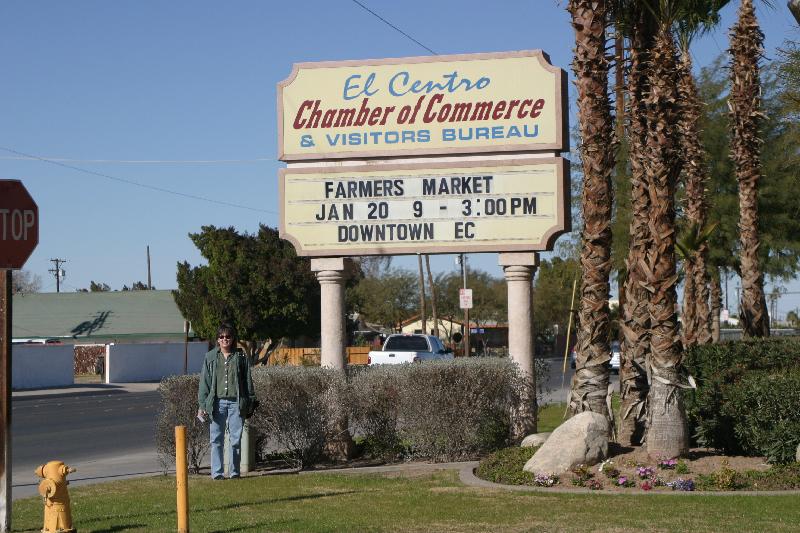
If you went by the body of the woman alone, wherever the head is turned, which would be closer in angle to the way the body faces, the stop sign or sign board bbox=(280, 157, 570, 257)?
the stop sign

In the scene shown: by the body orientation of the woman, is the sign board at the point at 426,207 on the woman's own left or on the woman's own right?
on the woman's own left

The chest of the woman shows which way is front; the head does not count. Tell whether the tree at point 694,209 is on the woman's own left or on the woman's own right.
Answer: on the woman's own left

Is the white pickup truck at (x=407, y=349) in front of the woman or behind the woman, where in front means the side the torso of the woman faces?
behind

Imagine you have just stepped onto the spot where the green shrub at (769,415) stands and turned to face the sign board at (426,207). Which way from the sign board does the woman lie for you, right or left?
left

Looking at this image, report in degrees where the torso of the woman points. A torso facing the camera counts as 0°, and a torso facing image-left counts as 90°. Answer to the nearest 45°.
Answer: approximately 0°

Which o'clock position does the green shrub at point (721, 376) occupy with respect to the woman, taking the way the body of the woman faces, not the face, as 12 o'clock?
The green shrub is roughly at 9 o'clock from the woman.

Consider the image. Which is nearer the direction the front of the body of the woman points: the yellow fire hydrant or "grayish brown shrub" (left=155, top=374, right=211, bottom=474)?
the yellow fire hydrant

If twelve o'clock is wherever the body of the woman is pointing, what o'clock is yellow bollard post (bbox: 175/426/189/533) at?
The yellow bollard post is roughly at 12 o'clock from the woman.

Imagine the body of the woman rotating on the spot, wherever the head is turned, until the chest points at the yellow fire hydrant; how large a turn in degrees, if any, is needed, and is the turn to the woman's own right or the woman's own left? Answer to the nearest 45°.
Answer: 0° — they already face it

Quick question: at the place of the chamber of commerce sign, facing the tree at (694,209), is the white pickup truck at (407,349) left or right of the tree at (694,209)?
left

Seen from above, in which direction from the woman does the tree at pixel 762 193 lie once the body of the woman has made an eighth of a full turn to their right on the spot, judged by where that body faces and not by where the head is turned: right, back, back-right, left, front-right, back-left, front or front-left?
back
